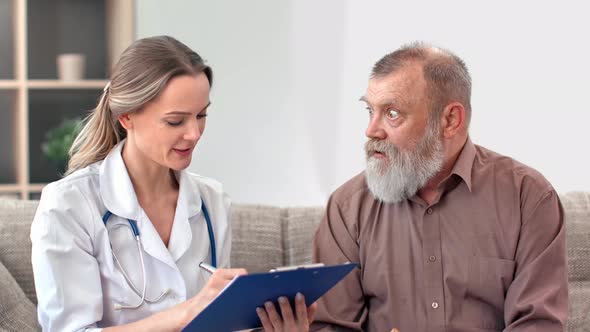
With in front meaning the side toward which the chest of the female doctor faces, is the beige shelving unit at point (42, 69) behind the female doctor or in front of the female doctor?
behind

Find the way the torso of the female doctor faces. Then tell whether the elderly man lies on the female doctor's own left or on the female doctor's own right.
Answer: on the female doctor's own left

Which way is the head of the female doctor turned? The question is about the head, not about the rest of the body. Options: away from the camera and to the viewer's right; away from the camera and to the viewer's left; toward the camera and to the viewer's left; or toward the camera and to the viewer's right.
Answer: toward the camera and to the viewer's right

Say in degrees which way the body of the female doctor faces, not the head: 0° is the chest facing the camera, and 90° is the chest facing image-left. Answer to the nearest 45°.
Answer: approximately 315°

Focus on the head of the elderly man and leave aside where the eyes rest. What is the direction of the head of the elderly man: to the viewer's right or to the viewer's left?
to the viewer's left

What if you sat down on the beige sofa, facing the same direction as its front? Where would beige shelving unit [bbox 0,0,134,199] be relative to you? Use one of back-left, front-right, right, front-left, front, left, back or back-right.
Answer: back-right

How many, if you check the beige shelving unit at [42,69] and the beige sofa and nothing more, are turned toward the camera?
2
